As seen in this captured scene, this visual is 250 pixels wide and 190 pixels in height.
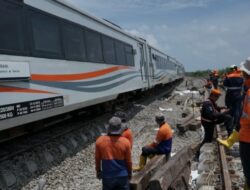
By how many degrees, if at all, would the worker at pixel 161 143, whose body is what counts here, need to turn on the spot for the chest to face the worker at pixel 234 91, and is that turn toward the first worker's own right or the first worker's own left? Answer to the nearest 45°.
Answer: approximately 135° to the first worker's own right

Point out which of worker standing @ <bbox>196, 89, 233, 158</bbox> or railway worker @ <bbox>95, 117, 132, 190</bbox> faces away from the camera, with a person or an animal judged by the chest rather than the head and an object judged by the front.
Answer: the railway worker

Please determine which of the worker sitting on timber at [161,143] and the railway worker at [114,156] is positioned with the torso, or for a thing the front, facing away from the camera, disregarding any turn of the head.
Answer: the railway worker

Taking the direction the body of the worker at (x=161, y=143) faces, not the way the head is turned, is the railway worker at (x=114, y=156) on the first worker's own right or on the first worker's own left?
on the first worker's own left

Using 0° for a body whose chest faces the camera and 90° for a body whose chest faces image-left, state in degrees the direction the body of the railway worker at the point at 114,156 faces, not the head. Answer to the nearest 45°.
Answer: approximately 180°

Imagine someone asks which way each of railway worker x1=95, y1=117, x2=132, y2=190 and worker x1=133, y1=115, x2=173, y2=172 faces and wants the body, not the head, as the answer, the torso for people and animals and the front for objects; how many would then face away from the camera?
1

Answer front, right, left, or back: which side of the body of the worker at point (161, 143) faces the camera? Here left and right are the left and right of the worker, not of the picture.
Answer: left

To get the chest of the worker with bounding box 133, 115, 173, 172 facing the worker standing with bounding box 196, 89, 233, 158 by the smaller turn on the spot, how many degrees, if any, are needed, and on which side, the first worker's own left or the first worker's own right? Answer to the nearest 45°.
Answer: approximately 135° to the first worker's own right

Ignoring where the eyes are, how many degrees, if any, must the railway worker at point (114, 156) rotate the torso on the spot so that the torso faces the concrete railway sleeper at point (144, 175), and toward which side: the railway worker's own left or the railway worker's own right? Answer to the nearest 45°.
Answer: approximately 45° to the railway worker's own right

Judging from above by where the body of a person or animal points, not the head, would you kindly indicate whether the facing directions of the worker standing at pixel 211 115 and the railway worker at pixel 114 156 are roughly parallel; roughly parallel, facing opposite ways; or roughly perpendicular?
roughly perpendicular
